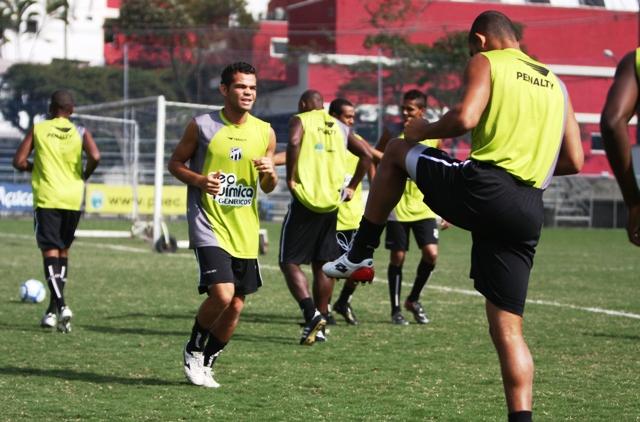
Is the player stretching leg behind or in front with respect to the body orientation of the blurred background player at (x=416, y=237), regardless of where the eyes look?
in front

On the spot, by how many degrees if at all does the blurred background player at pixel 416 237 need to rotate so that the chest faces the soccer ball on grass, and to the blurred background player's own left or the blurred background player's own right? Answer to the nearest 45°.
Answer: approximately 90° to the blurred background player's own right

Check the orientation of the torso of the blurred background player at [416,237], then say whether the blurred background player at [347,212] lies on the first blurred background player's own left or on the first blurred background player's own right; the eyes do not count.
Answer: on the first blurred background player's own right

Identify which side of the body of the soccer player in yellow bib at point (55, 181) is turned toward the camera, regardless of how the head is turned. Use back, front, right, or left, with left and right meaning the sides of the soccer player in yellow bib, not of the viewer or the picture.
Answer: back

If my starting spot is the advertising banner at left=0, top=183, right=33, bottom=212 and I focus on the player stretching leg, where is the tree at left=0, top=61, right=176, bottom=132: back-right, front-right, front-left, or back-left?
back-left

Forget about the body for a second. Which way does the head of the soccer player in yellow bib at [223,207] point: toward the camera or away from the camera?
toward the camera

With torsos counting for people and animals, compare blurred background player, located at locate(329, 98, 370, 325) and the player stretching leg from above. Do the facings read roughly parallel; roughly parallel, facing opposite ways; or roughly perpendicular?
roughly parallel, facing opposite ways

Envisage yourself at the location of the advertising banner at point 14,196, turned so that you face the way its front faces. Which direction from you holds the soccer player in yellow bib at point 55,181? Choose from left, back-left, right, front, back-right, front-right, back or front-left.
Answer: front

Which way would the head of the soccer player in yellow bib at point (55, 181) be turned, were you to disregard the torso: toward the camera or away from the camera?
away from the camera

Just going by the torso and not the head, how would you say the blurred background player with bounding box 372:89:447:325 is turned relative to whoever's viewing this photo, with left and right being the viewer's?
facing the viewer

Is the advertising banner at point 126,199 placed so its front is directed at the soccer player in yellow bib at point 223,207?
yes

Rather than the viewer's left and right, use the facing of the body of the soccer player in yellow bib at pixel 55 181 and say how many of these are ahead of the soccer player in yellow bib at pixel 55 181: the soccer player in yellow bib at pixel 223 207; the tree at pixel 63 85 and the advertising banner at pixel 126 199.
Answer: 2

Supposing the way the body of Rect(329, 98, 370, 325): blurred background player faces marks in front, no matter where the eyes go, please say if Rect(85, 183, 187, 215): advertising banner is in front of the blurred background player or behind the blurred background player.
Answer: behind

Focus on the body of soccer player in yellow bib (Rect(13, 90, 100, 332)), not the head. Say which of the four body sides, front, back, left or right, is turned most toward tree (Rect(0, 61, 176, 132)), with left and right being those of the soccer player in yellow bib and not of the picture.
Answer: front

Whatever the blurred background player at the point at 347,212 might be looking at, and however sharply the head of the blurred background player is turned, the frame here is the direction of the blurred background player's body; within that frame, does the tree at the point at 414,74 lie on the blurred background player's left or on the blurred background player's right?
on the blurred background player's left

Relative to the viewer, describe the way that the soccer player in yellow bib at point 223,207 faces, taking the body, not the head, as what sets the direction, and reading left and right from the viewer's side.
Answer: facing the viewer and to the right of the viewer

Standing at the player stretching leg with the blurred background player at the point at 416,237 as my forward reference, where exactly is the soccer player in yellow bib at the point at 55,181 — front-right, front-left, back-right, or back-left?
front-left

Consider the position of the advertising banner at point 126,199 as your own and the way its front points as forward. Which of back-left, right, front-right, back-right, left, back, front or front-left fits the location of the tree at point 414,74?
back-left

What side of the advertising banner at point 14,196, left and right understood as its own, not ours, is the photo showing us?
front
